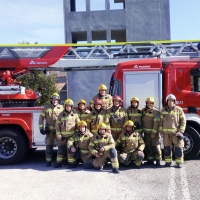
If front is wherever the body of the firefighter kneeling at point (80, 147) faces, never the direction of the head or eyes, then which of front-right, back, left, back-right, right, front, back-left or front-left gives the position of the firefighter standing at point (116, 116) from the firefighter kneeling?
left

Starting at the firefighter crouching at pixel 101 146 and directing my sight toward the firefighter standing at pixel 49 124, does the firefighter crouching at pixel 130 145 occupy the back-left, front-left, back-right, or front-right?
back-right

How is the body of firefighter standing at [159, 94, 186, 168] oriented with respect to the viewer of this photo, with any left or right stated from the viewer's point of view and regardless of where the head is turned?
facing the viewer

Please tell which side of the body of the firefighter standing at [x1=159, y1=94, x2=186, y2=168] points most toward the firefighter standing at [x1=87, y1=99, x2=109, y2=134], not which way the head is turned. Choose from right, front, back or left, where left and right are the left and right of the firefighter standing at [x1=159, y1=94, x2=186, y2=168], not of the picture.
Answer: right

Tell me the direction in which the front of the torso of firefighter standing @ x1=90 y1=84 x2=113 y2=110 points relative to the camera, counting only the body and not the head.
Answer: toward the camera

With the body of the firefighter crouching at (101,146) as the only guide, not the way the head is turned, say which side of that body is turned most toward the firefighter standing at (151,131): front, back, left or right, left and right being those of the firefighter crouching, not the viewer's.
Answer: left

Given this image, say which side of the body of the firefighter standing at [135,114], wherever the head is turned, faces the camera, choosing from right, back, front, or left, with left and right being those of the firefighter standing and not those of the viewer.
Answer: front

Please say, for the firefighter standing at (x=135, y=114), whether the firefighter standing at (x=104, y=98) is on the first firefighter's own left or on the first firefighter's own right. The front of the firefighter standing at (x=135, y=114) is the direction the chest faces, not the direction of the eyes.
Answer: on the first firefighter's own right

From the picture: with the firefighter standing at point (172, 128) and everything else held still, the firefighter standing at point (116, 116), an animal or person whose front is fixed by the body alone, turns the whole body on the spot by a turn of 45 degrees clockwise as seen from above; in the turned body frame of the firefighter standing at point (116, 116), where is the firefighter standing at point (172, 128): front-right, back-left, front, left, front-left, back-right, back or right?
back-left

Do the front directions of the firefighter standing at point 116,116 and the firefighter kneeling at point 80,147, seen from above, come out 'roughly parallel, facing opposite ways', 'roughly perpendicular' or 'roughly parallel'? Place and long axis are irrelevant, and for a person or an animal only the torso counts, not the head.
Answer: roughly parallel

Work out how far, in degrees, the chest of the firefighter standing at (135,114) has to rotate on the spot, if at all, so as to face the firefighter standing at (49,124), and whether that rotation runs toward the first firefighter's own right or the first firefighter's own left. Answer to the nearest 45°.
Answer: approximately 90° to the first firefighter's own right
